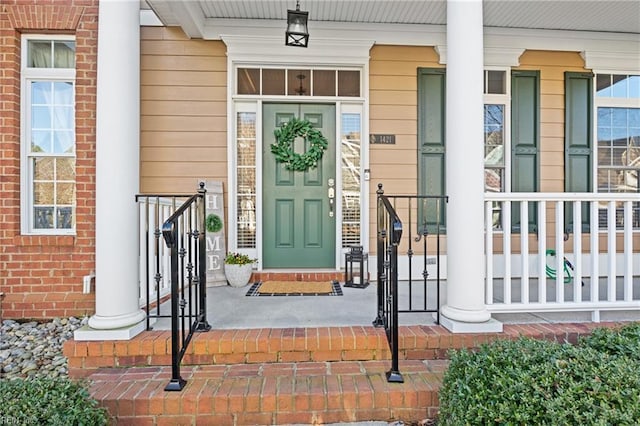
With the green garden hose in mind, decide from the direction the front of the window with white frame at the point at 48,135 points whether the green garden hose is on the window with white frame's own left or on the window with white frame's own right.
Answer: on the window with white frame's own left

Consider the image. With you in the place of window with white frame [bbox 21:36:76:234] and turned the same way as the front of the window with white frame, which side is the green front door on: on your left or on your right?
on your left

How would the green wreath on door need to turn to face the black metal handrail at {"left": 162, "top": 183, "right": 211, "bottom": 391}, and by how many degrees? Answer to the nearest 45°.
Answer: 0° — it already faces it

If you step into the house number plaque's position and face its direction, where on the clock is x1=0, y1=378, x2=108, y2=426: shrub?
The shrub is roughly at 1 o'clock from the house number plaque.

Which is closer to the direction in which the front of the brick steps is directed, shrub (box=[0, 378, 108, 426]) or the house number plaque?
the shrub

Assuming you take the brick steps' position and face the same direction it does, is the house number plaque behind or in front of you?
behind

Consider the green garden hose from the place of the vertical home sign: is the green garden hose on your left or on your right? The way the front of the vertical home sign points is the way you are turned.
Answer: on your left

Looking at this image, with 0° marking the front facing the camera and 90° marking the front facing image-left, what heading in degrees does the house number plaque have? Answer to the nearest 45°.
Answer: approximately 0°

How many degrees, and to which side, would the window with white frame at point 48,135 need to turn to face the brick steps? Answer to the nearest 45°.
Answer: approximately 45° to its left
